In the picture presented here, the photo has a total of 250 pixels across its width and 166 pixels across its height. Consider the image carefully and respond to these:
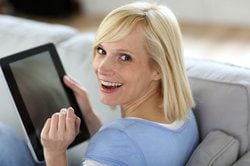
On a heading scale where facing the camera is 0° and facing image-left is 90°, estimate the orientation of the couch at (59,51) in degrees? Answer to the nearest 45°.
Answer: approximately 0°
